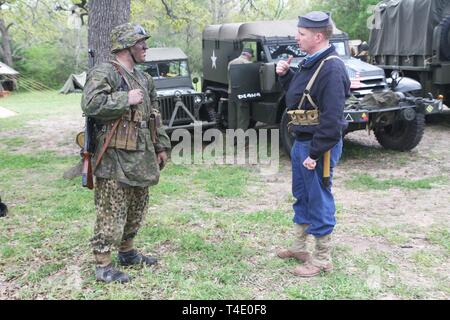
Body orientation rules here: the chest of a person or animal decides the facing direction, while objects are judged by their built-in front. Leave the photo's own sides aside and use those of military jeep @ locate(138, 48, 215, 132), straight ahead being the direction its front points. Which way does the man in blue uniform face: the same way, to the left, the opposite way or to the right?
to the right

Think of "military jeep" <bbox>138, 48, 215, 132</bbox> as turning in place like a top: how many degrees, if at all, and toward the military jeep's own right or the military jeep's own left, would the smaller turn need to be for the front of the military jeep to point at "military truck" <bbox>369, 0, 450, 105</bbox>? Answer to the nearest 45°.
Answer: approximately 90° to the military jeep's own left

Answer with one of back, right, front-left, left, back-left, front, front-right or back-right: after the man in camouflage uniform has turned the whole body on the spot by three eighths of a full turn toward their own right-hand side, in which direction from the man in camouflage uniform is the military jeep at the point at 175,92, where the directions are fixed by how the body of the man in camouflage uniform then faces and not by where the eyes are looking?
right

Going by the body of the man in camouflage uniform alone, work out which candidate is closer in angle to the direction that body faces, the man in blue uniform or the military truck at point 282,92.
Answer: the man in blue uniform

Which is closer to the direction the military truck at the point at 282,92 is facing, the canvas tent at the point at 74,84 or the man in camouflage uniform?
the man in camouflage uniform

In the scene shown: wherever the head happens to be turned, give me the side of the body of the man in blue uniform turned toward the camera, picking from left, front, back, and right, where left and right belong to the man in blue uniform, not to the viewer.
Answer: left

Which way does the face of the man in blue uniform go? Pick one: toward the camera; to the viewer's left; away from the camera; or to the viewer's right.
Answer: to the viewer's left

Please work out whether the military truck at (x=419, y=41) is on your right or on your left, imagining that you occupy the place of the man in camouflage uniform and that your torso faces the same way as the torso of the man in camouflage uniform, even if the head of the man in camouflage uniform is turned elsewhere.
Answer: on your left

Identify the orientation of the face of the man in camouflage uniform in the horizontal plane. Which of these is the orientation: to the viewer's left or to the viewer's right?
to the viewer's right

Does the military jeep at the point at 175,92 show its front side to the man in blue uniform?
yes

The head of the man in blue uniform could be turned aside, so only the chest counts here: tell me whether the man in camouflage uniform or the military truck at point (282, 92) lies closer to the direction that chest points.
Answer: the man in camouflage uniform

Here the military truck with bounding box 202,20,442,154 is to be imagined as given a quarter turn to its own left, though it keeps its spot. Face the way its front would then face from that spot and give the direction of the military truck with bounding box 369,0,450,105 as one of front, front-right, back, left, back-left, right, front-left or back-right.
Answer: front
